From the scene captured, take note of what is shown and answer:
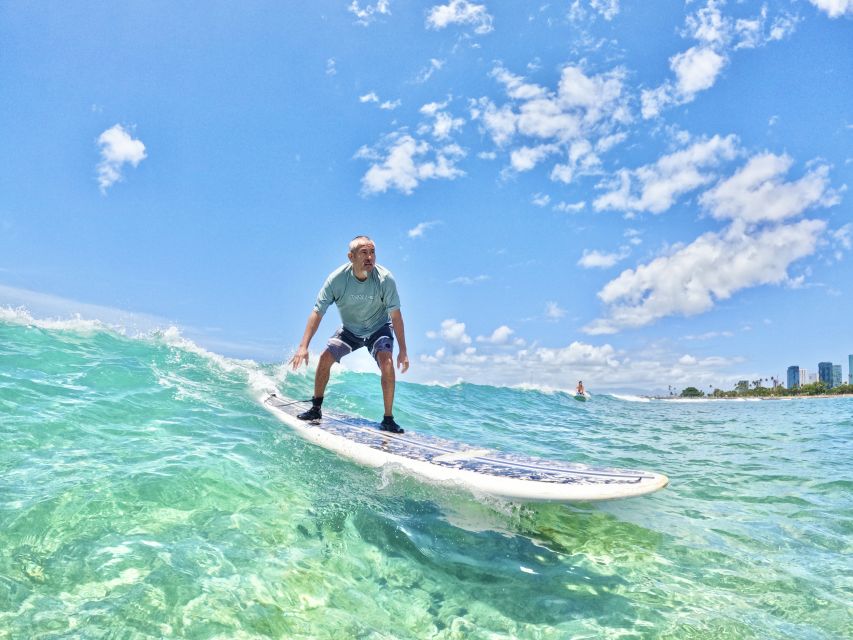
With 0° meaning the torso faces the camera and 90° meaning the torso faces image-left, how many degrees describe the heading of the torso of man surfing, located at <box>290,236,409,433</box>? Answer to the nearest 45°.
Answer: approximately 0°

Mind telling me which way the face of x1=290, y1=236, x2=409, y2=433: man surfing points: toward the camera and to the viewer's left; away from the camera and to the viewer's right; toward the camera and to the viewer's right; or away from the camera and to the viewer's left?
toward the camera and to the viewer's right
